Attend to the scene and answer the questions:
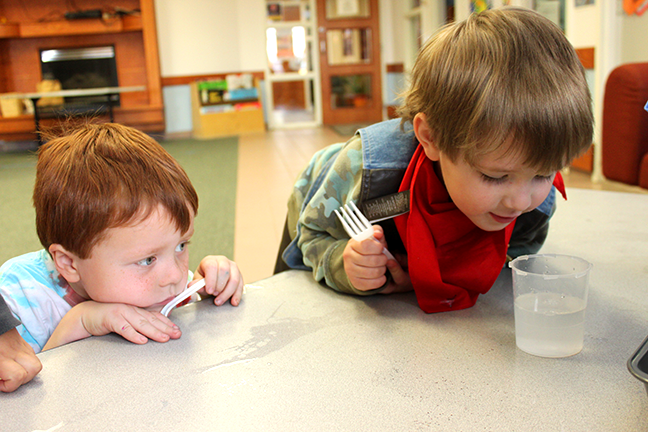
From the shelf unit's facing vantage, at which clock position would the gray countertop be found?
The gray countertop is roughly at 12 o'clock from the shelf unit.

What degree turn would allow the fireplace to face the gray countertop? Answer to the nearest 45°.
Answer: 0° — it already faces it

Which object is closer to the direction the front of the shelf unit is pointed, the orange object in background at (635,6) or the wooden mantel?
the orange object in background

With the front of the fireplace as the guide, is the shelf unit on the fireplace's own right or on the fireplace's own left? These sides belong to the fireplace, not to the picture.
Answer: on the fireplace's own left

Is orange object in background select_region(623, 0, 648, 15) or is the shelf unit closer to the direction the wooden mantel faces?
the orange object in background

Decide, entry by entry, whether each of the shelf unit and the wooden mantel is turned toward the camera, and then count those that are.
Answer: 2
